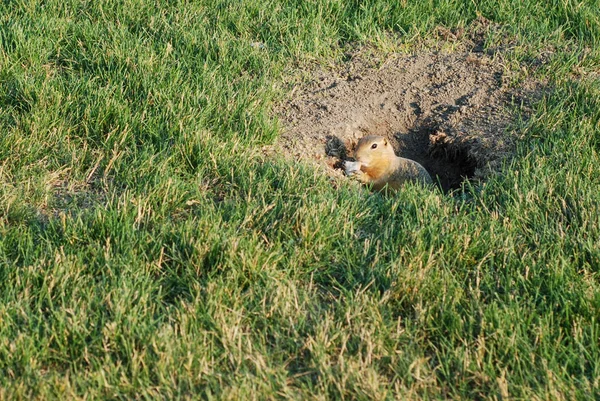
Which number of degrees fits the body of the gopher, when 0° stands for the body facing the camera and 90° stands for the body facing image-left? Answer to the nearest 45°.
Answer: approximately 90°
